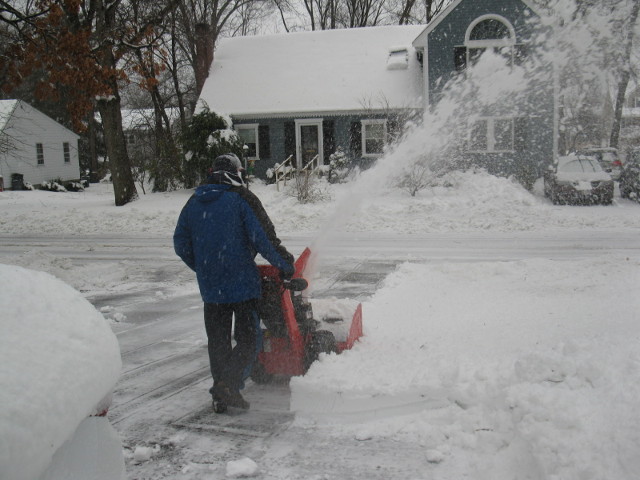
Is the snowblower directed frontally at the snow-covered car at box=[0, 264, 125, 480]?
no

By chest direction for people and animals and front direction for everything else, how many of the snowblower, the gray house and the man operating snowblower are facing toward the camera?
1

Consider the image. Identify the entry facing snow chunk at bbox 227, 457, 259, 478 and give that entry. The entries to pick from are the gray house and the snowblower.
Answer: the gray house

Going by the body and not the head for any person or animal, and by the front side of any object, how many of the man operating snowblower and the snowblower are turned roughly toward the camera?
0

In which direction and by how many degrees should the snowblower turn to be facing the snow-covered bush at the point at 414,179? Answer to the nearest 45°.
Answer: approximately 45° to its left

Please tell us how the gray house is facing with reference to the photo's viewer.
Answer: facing the viewer

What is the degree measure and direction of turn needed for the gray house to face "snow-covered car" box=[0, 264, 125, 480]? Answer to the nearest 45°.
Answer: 0° — it already faces it

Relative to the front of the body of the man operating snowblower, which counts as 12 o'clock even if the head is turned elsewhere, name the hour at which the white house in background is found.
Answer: The white house in background is roughly at 10 o'clock from the man operating snowblower.

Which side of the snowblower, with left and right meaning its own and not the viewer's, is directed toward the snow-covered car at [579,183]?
front

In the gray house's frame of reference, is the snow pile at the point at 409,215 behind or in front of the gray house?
in front

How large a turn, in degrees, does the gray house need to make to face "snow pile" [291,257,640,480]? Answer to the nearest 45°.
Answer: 0° — it already faces it

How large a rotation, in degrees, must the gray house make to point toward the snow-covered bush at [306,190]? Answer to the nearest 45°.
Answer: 0° — it already faces it

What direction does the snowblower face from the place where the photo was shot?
facing away from the viewer and to the right of the viewer

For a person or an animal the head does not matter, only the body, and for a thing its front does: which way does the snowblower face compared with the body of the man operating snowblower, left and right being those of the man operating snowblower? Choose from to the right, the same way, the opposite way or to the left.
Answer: the same way

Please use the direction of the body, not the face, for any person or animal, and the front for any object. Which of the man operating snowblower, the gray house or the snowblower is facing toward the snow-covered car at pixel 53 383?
the gray house

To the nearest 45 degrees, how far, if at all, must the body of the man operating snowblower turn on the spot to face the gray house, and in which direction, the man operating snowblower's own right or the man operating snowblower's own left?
approximately 45° to the man operating snowblower's own left

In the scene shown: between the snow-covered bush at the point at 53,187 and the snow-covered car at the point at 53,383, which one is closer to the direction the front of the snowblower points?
the snow-covered bush

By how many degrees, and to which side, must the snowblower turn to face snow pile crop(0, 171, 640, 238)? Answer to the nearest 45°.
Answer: approximately 45° to its left

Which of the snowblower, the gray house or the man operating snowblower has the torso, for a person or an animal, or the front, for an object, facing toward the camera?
the gray house
